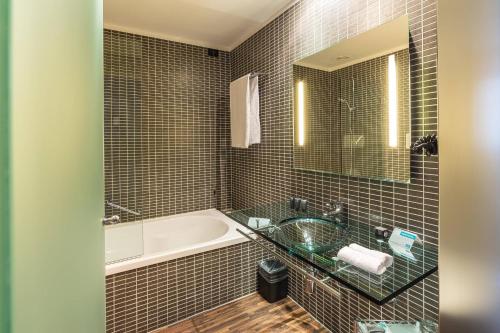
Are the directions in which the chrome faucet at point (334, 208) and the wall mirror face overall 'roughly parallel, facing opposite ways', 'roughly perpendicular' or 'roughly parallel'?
roughly parallel

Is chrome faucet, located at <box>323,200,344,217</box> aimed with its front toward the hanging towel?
no

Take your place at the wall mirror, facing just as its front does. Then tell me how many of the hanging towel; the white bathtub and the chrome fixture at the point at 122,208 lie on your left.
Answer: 0

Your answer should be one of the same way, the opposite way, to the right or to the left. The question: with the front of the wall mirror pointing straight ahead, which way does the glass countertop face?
the same way

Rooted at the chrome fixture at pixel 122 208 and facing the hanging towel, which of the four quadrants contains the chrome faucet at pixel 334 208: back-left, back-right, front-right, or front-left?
front-right

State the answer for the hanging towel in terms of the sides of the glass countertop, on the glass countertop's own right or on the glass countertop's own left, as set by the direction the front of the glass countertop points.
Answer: on the glass countertop's own right

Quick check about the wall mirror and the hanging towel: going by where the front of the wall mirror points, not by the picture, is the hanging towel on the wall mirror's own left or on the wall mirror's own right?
on the wall mirror's own right

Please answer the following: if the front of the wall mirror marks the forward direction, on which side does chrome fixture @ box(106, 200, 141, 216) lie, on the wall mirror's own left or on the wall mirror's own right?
on the wall mirror's own right

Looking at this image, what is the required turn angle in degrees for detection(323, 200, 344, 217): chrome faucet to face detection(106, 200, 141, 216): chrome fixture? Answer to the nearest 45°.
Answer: approximately 45° to its right

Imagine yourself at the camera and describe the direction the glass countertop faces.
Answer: facing the viewer and to the left of the viewer
